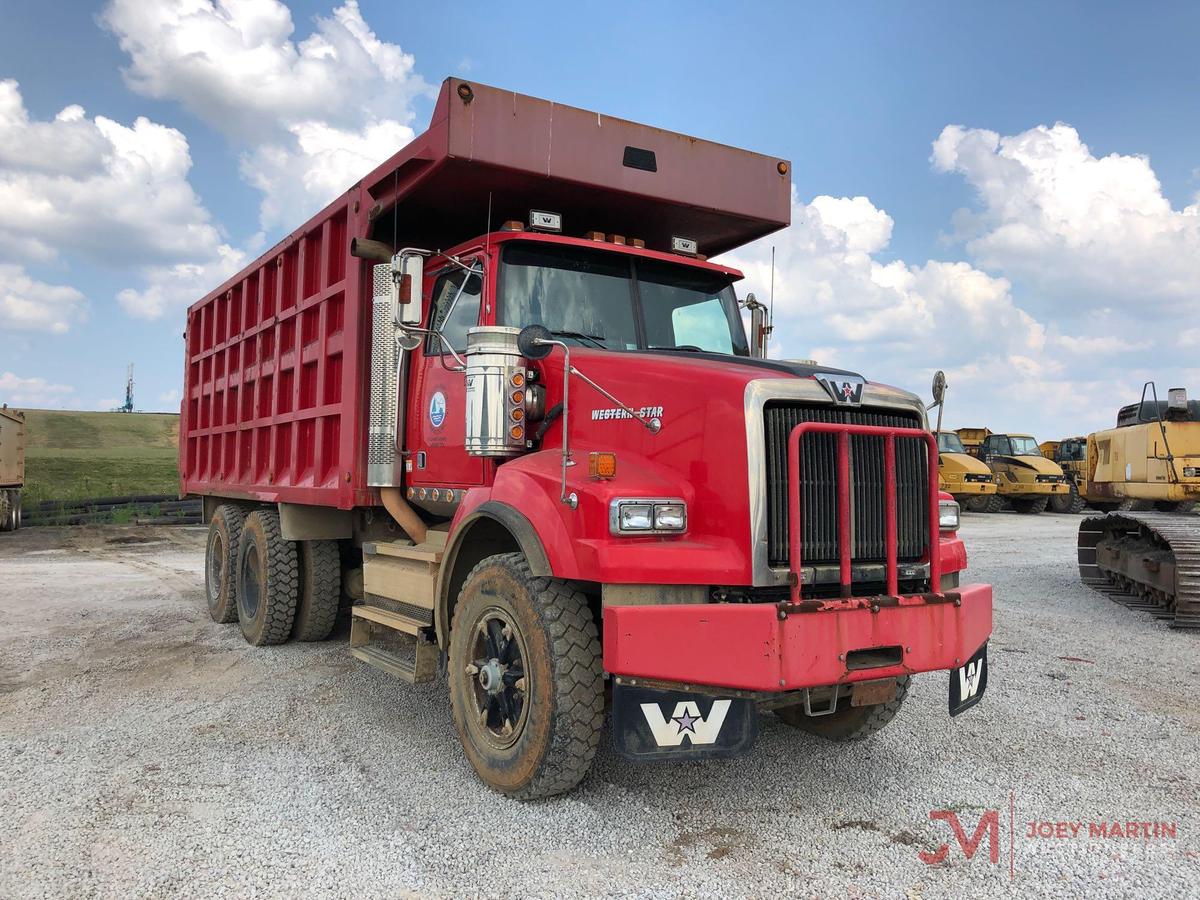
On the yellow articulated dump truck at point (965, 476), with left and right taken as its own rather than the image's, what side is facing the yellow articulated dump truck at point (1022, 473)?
left

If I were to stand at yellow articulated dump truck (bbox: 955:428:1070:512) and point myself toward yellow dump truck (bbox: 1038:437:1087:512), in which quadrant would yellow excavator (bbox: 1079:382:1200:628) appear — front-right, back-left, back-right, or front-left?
back-right

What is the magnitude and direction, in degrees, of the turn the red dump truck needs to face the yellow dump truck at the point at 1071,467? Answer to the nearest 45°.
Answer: approximately 90° to its left

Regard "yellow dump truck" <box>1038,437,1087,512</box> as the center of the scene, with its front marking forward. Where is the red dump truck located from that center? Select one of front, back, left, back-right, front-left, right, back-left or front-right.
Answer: front-right

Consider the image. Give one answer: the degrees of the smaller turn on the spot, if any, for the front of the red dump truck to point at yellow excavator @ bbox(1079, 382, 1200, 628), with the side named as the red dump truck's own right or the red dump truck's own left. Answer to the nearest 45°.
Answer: approximately 90° to the red dump truck's own left

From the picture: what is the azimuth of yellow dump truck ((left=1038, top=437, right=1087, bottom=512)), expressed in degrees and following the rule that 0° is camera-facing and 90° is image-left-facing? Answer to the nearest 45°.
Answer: approximately 315°

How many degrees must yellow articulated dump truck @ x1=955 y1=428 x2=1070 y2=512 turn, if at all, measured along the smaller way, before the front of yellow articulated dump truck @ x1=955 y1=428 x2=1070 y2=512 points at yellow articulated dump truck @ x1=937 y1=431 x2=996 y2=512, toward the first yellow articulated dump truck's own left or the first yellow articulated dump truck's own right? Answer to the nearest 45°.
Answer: approximately 90° to the first yellow articulated dump truck's own right

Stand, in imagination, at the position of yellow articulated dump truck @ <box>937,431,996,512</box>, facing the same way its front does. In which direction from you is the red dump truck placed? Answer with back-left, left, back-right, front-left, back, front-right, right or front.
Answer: front-right

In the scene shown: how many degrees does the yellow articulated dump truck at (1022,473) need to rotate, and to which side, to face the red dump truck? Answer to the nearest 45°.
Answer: approximately 45° to its right
